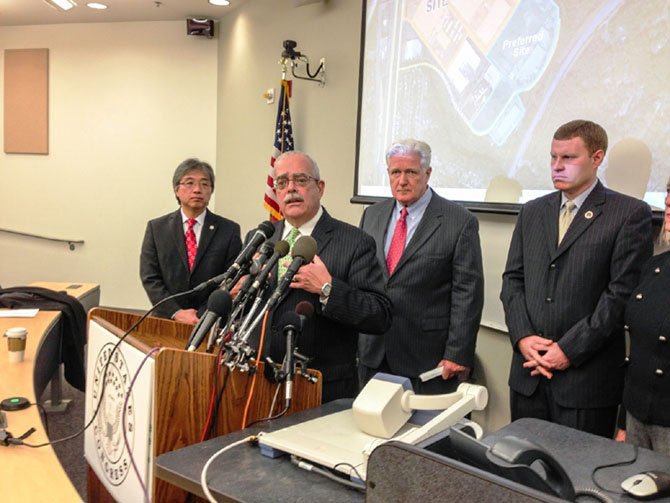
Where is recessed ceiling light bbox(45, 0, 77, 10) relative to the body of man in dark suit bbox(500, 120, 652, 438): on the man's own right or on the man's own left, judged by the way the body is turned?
on the man's own right

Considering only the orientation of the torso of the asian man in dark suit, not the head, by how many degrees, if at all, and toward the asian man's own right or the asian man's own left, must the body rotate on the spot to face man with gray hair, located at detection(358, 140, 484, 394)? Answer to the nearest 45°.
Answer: approximately 45° to the asian man's own left

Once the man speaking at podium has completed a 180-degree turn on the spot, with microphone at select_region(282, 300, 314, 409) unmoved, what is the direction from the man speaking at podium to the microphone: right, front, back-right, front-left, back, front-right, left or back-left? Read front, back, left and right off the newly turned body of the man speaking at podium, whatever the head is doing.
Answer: back-right

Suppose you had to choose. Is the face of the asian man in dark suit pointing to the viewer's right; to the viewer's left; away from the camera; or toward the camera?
toward the camera

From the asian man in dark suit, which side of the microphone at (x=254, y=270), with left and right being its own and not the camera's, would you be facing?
left

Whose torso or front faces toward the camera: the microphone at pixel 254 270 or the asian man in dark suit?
the asian man in dark suit

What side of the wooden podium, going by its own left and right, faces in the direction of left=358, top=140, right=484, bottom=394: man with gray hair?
back

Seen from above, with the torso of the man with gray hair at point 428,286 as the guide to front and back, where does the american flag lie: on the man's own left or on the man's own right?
on the man's own right

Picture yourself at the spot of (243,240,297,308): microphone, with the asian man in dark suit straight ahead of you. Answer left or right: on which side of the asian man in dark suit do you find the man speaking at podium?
right
